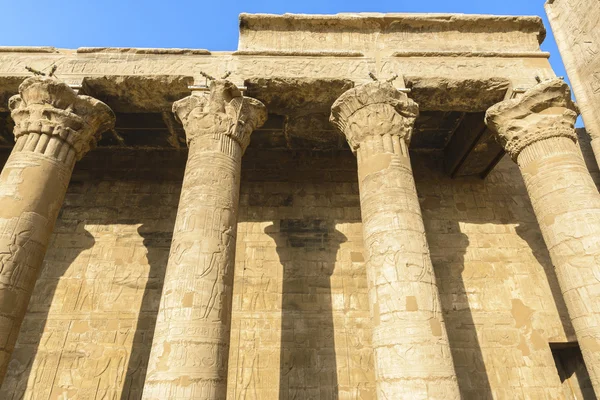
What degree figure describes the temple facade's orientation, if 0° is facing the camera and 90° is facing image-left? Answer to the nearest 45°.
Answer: approximately 0°
